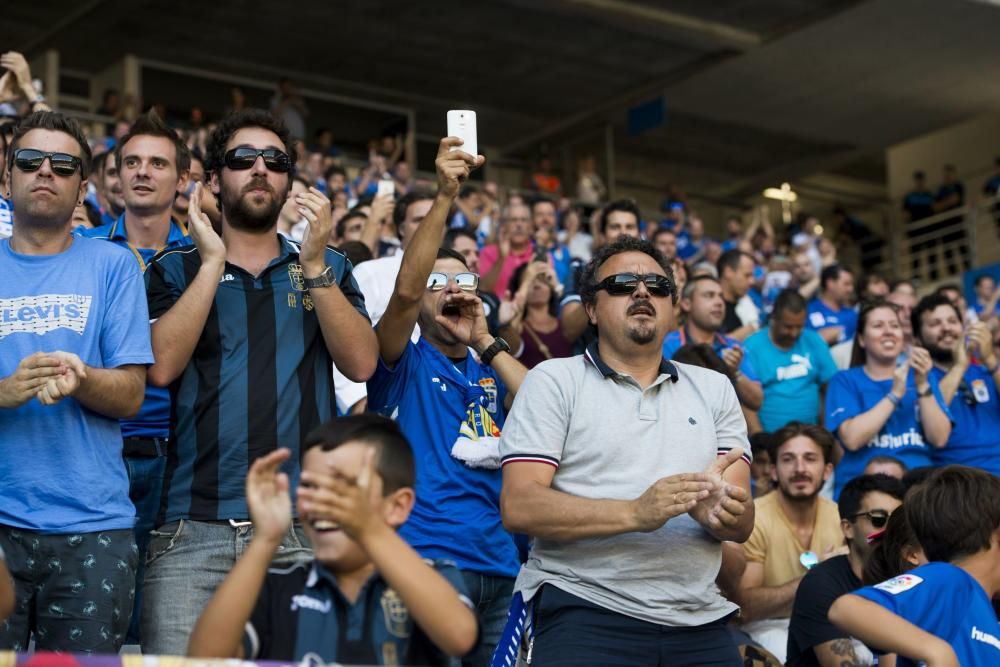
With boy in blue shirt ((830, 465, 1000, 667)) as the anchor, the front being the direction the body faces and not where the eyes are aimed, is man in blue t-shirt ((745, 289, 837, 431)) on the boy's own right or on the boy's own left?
on the boy's own left

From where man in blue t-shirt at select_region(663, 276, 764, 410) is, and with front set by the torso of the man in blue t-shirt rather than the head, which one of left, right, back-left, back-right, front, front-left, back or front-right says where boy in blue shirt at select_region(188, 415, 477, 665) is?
front-right

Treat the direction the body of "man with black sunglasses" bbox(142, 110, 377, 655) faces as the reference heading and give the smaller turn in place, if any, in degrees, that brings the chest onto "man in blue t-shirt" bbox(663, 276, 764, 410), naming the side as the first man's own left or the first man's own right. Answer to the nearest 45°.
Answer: approximately 135° to the first man's own left

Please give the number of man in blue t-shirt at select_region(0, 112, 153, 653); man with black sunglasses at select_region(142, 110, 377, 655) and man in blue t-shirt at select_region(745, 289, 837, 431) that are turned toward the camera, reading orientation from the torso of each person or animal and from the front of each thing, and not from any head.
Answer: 3

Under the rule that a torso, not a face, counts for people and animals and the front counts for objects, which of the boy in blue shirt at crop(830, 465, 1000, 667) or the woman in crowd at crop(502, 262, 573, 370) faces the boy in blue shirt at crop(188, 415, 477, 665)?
the woman in crowd

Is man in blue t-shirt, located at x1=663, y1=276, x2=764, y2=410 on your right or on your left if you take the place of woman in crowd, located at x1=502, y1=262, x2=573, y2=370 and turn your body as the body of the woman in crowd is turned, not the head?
on your left

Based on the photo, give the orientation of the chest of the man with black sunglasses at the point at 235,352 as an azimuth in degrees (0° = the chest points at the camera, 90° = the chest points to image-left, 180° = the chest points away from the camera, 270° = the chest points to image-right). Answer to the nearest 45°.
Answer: approximately 0°

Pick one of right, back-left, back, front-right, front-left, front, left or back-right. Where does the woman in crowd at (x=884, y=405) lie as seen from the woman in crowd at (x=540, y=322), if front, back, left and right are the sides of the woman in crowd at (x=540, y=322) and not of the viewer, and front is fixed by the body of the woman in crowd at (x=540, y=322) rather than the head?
left

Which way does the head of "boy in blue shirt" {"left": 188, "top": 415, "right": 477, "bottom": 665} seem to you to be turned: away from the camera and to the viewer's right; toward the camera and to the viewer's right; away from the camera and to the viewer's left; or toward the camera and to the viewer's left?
toward the camera and to the viewer's left

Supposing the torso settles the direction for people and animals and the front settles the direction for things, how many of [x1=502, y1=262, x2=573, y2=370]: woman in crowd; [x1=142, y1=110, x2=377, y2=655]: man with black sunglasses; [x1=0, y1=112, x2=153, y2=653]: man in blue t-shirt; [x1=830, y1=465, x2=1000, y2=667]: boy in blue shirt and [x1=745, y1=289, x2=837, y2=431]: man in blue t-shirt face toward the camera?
4

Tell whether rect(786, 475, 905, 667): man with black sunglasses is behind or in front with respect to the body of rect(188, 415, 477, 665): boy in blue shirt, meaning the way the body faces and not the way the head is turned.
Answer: behind
